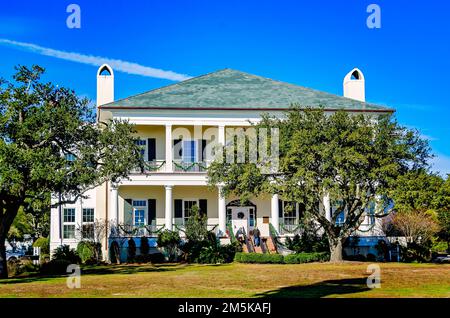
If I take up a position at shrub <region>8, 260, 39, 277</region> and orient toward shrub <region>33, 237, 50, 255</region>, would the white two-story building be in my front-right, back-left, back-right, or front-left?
front-right

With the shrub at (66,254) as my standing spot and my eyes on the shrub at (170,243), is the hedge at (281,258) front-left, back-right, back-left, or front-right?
front-right

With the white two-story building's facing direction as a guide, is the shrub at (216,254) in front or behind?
in front

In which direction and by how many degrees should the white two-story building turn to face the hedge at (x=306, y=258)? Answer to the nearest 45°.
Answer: approximately 45° to its left

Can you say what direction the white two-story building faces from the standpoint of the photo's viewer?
facing the viewer

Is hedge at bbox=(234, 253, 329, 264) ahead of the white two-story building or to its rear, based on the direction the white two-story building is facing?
ahead

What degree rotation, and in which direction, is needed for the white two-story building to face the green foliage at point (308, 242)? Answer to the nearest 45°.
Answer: approximately 45° to its left

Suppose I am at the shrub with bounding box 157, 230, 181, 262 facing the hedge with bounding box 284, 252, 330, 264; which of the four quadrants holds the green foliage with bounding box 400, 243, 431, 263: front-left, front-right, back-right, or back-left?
front-left

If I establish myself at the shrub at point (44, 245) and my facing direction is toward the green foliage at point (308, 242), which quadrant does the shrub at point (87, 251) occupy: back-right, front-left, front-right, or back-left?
front-right

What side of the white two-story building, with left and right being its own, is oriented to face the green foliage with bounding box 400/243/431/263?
left

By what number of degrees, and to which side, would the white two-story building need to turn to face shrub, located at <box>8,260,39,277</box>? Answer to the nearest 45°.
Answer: approximately 45° to its right
